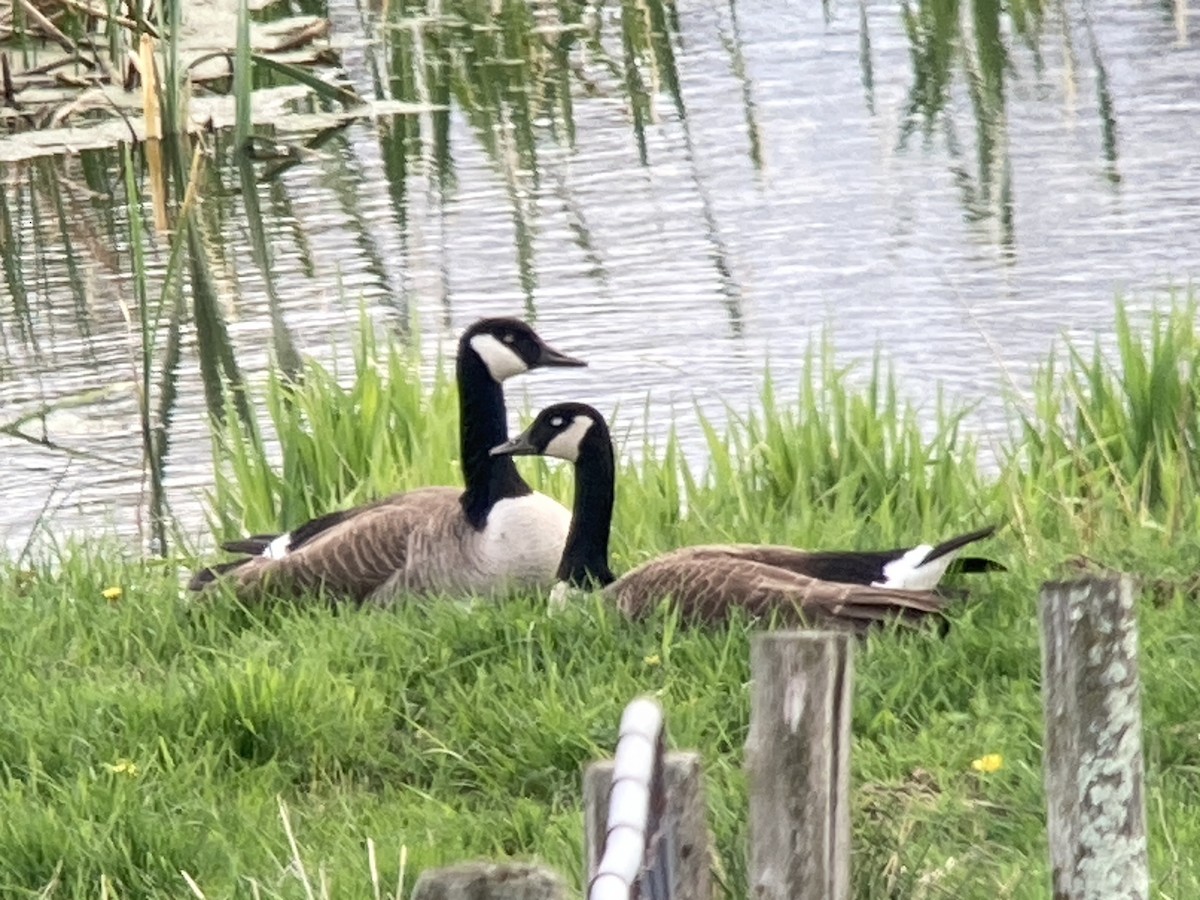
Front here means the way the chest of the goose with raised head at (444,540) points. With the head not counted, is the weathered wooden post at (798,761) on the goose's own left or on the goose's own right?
on the goose's own right

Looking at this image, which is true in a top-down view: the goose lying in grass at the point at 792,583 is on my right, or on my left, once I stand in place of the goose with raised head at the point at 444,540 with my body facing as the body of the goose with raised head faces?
on my right

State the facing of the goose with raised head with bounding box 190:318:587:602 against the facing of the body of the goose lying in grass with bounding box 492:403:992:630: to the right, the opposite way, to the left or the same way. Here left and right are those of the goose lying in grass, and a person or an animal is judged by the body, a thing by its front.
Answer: the opposite way

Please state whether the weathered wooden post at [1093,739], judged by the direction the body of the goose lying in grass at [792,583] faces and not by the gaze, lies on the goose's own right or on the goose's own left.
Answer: on the goose's own left

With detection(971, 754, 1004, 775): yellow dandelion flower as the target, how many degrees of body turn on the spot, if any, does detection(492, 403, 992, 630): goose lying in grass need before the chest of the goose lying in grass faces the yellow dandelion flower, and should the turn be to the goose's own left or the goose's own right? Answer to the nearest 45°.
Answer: approximately 90° to the goose's own left

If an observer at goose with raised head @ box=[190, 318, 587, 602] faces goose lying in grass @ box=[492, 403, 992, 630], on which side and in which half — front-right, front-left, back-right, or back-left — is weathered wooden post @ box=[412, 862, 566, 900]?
front-right

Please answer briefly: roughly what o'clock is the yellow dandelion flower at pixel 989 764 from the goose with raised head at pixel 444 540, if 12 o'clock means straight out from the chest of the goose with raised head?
The yellow dandelion flower is roughly at 2 o'clock from the goose with raised head.

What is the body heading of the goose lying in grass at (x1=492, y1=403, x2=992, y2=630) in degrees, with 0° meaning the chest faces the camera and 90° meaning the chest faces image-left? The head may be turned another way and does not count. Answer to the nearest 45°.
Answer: approximately 90°

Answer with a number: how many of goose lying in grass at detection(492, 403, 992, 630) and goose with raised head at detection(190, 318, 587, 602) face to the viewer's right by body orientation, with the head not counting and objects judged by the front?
1

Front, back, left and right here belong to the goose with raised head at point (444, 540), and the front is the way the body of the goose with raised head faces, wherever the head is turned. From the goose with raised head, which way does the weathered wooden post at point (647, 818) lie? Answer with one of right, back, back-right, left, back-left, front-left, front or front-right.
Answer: right

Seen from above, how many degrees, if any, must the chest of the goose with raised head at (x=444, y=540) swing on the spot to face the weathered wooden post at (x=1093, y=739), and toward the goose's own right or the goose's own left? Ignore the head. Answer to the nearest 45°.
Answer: approximately 90° to the goose's own right

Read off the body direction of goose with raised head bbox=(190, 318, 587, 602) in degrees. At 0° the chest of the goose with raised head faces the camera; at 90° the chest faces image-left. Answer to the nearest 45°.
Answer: approximately 270°

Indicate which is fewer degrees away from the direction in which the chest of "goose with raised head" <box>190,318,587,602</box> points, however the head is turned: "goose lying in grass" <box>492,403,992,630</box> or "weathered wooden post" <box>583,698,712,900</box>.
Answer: the goose lying in grass
